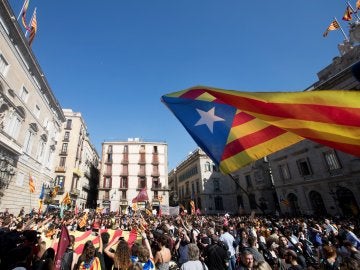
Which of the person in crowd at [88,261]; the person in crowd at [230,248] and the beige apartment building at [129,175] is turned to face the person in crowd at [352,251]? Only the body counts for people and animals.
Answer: the beige apartment building

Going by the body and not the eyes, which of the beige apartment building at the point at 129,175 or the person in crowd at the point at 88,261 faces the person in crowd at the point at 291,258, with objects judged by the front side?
the beige apartment building

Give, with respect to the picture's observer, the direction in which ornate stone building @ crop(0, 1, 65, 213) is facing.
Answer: facing the viewer and to the right of the viewer

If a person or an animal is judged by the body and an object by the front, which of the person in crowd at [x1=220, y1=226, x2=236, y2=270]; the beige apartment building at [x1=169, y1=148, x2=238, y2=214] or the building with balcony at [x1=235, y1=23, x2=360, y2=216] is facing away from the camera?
the person in crowd

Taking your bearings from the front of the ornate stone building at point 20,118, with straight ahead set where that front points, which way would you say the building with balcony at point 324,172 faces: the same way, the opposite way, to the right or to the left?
the opposite way

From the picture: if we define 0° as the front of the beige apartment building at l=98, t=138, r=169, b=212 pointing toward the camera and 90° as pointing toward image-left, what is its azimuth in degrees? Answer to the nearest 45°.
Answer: approximately 0°

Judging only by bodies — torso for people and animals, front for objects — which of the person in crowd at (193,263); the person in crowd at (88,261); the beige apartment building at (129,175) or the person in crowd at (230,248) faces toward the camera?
the beige apartment building

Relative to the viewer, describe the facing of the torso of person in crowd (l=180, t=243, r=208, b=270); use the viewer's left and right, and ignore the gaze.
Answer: facing away from the viewer

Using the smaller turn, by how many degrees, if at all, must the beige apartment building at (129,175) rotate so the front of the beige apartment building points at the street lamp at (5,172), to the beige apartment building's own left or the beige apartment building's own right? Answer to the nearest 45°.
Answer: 0° — it already faces it

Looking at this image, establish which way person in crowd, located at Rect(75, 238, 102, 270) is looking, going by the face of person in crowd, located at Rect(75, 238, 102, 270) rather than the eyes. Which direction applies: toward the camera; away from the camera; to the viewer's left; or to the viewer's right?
away from the camera

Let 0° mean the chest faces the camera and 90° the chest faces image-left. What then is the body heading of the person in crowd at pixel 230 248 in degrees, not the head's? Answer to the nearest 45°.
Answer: approximately 180°

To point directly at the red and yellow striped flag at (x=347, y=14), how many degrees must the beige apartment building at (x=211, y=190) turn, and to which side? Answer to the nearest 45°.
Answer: approximately 90° to its left

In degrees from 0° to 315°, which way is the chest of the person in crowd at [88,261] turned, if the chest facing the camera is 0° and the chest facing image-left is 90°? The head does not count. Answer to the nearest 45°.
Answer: approximately 180°

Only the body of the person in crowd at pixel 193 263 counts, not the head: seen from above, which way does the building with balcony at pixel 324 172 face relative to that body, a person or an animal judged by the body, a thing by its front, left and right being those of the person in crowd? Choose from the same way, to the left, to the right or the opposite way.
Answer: to the left

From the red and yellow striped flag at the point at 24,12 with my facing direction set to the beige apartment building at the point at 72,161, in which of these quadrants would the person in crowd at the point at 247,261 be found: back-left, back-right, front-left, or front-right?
back-right
